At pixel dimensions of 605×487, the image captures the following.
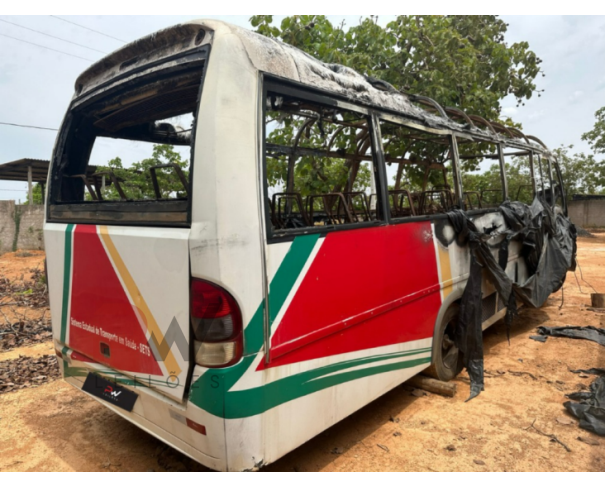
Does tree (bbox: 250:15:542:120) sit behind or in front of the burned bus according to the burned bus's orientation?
in front

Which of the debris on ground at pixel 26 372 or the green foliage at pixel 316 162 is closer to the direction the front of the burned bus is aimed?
the green foliage

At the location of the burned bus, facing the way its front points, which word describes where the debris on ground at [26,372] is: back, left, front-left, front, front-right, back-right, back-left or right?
left

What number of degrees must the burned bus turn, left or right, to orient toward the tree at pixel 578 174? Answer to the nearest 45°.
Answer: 0° — it already faces it

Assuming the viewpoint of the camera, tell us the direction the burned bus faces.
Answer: facing away from the viewer and to the right of the viewer

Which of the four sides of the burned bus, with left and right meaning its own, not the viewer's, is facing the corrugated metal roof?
left

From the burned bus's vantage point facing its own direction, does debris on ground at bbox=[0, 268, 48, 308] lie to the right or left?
on its left

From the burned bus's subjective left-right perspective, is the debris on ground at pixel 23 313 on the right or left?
on its left
